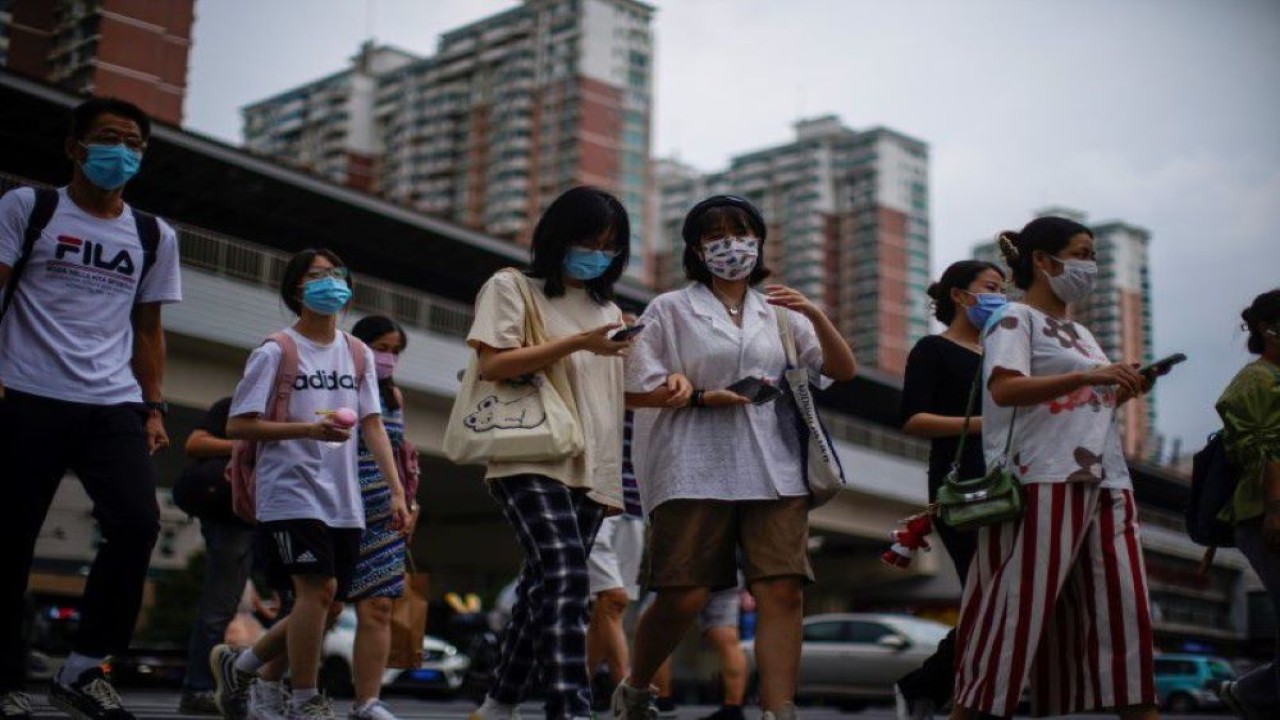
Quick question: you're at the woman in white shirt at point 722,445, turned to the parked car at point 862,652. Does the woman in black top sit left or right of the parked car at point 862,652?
right

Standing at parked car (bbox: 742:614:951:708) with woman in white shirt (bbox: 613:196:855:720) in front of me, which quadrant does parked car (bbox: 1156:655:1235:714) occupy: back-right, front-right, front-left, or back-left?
back-left

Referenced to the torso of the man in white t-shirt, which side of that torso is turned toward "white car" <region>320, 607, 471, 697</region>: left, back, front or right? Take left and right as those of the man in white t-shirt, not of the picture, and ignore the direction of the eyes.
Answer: back

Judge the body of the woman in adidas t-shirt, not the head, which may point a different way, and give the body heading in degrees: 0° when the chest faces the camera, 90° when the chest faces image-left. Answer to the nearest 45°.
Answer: approximately 315°

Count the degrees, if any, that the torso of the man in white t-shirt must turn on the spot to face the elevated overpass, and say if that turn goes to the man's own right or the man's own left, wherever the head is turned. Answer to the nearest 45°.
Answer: approximately 180°

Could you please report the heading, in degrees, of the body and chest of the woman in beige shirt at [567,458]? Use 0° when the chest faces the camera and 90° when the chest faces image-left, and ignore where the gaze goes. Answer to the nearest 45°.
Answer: approximately 315°

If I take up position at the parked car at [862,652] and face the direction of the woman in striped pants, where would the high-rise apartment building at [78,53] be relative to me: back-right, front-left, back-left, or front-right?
back-right

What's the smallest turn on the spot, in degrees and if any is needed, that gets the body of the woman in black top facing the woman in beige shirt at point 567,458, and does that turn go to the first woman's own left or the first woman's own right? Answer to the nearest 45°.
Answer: approximately 90° to the first woman's own right

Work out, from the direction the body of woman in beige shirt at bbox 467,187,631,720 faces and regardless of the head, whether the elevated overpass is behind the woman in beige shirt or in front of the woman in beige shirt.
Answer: behind
